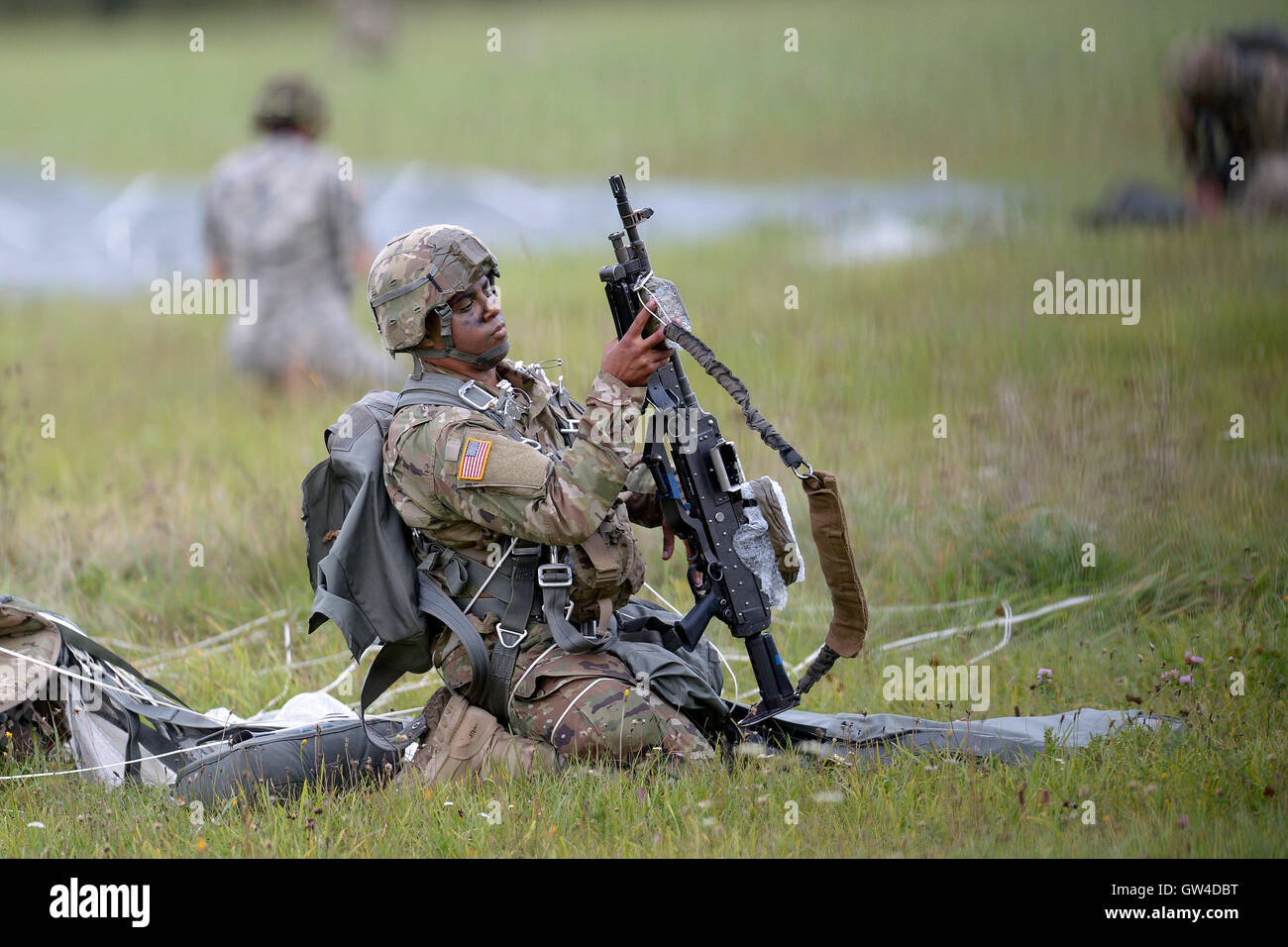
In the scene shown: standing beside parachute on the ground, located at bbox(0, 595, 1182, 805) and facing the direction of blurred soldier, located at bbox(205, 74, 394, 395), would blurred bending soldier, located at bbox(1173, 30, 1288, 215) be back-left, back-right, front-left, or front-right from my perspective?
front-right

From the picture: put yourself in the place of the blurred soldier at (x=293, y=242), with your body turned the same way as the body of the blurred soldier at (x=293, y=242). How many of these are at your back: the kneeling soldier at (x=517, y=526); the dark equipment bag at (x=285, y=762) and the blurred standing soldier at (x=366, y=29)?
2

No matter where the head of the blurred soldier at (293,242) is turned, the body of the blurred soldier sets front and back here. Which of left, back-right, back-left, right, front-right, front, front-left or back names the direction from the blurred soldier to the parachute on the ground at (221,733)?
back

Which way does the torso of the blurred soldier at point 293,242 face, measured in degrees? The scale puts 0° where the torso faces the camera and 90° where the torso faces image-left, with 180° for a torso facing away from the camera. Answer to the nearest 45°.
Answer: approximately 180°

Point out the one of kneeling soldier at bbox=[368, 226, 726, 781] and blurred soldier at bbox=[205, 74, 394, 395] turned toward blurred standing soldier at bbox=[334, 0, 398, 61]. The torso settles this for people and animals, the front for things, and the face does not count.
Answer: blurred soldier at bbox=[205, 74, 394, 395]

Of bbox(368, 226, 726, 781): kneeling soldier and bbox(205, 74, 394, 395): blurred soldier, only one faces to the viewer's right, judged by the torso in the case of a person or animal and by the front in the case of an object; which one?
the kneeling soldier

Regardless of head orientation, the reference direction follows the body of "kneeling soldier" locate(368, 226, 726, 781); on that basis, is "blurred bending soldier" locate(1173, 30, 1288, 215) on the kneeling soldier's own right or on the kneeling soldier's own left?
on the kneeling soldier's own left

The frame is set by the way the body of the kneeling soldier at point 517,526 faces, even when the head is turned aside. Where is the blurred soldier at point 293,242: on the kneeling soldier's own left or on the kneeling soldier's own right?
on the kneeling soldier's own left

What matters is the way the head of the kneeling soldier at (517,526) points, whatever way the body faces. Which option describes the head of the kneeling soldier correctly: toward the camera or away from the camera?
toward the camera

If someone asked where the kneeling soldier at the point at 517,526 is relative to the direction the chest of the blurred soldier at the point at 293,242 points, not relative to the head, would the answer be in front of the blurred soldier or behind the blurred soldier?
behind

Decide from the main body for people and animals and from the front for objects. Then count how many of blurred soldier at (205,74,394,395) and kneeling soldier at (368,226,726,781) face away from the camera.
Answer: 1

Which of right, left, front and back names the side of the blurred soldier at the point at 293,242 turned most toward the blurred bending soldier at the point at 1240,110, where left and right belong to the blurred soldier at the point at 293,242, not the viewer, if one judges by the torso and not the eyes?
right

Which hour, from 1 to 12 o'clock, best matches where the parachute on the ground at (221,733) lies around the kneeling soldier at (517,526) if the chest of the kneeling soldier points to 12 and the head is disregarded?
The parachute on the ground is roughly at 7 o'clock from the kneeling soldier.

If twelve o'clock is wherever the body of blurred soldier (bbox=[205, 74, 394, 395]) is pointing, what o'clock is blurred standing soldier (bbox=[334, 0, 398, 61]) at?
blurred standing soldier (bbox=[334, 0, 398, 61]) is roughly at 12 o'clock from blurred soldier (bbox=[205, 74, 394, 395]).

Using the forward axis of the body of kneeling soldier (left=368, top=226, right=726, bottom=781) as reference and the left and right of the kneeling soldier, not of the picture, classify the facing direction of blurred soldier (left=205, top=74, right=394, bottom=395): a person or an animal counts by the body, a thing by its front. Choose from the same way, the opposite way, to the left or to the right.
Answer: to the left

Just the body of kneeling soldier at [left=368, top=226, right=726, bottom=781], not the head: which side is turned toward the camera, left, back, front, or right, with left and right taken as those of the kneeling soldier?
right

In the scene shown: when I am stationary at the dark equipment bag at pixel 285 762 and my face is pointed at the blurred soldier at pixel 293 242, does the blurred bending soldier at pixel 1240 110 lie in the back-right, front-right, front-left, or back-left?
front-right

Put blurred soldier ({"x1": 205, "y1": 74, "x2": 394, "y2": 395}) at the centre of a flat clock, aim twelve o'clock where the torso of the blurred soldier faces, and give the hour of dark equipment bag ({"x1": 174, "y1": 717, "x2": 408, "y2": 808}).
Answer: The dark equipment bag is roughly at 6 o'clock from the blurred soldier.
